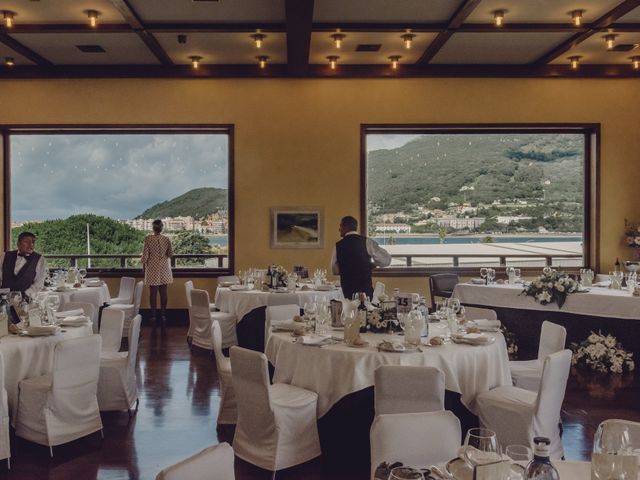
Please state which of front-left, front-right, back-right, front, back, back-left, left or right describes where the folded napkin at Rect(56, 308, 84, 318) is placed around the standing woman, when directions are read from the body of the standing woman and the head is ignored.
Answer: back

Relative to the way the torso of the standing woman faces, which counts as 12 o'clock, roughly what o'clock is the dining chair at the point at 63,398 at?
The dining chair is roughly at 6 o'clock from the standing woman.

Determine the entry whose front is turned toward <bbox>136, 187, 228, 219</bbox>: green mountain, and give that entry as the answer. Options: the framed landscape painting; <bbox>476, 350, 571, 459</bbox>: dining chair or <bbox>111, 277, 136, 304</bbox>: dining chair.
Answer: <bbox>476, 350, 571, 459</bbox>: dining chair

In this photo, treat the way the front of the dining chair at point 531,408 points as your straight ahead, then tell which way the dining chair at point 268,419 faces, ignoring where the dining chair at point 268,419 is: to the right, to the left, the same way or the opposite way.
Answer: to the right

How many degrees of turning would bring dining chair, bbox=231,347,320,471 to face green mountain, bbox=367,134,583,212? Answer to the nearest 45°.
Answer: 0° — it already faces it

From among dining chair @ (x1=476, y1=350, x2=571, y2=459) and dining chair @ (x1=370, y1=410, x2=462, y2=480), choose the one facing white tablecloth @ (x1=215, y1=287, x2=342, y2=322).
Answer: dining chair @ (x1=476, y1=350, x2=571, y2=459)

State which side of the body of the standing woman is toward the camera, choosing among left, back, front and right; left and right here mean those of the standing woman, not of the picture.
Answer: back

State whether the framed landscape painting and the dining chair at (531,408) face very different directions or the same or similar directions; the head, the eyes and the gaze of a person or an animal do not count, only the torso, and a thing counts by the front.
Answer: very different directions

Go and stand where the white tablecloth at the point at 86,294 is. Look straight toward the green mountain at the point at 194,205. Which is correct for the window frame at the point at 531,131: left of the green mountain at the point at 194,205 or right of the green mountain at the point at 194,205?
right

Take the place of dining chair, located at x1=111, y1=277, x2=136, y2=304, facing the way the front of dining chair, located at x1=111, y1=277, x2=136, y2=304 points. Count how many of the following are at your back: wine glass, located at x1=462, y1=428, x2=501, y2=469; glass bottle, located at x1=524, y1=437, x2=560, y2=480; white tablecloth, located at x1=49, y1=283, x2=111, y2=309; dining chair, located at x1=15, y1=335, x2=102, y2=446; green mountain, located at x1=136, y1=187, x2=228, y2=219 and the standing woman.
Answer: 1
